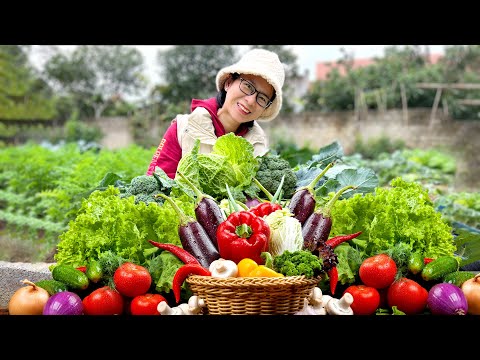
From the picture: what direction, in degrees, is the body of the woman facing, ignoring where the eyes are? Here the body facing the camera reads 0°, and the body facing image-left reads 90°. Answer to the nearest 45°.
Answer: approximately 315°

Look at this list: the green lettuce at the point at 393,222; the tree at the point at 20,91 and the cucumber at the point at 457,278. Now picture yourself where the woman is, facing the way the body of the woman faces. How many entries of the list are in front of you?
2

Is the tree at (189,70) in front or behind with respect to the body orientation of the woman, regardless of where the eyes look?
behind

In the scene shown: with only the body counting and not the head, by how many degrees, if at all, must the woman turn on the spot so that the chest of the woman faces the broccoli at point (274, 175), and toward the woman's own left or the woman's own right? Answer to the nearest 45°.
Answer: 0° — they already face it

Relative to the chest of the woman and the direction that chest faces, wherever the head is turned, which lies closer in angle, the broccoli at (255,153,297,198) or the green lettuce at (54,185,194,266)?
the broccoli

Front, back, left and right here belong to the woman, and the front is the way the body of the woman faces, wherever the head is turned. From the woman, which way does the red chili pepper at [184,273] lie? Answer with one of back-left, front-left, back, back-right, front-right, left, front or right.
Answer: front-right

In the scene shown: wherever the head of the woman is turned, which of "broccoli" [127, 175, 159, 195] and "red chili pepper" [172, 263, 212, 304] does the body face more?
the red chili pepper

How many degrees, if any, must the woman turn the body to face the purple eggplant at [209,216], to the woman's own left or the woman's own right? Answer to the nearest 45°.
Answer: approximately 45° to the woman's own right

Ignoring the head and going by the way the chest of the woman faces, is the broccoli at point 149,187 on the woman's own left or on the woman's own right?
on the woman's own right

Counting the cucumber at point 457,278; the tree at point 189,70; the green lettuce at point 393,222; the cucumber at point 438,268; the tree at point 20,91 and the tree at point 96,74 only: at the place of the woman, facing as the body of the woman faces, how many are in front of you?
3

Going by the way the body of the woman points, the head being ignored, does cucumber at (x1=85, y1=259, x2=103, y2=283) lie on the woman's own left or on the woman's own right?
on the woman's own right
